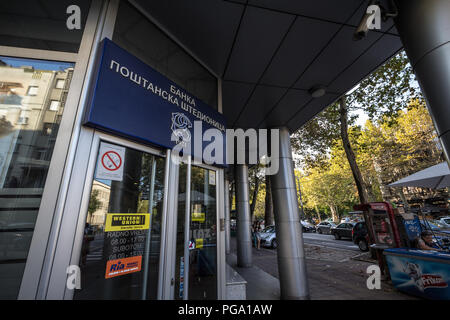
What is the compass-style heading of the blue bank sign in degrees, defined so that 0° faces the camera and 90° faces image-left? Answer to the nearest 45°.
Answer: approximately 315°

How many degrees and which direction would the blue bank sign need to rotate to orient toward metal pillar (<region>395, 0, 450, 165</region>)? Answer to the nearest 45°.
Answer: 0° — it already faces it

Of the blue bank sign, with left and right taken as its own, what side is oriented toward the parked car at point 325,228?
left

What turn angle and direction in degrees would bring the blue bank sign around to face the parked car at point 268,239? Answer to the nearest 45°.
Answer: approximately 90° to its left

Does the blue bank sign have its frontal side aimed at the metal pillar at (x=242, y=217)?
no

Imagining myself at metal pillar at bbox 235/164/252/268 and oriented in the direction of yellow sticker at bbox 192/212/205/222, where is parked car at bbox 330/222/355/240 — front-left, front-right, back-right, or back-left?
back-left

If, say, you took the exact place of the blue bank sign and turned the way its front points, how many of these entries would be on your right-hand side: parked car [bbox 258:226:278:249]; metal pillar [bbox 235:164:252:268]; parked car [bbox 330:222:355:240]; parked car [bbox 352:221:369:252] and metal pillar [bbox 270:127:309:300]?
0

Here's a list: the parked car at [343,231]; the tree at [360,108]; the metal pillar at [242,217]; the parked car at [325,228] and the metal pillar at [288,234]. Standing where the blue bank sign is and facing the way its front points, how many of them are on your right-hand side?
0

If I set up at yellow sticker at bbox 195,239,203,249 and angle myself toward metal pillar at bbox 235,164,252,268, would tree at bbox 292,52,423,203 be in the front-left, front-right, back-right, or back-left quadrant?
front-right

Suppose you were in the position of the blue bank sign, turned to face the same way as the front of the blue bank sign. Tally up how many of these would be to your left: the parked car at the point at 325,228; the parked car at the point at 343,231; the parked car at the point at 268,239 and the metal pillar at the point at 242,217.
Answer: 4

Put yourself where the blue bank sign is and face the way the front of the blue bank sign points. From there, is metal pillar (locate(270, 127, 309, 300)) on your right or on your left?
on your left

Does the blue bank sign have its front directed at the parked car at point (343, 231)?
no

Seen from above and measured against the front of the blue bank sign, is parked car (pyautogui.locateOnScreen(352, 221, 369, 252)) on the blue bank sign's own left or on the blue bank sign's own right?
on the blue bank sign's own left

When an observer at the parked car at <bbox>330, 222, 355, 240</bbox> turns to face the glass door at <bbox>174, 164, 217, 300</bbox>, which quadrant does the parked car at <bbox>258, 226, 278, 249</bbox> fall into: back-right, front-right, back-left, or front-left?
front-right

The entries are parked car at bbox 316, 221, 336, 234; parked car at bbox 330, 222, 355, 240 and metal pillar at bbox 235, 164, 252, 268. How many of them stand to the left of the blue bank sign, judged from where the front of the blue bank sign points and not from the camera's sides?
3
